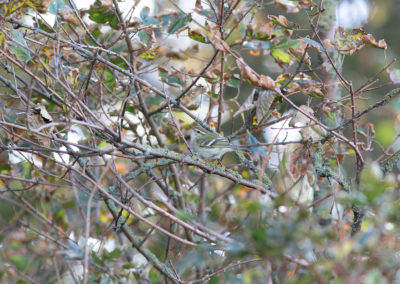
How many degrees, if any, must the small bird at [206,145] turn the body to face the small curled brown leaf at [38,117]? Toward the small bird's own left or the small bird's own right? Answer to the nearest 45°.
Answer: approximately 45° to the small bird's own left

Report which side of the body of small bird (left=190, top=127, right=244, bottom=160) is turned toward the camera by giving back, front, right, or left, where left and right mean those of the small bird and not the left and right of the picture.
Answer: left
